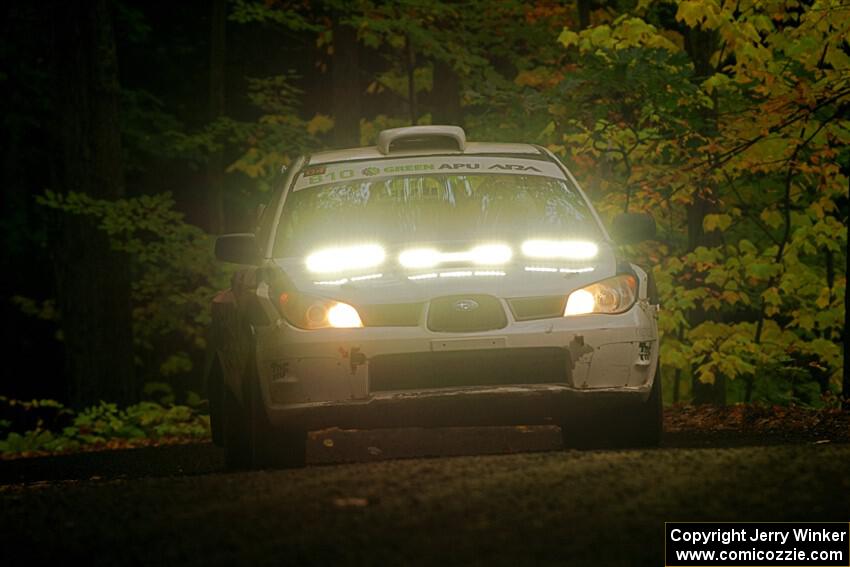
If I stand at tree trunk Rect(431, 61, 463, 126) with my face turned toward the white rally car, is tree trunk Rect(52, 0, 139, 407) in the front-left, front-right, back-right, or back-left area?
front-right

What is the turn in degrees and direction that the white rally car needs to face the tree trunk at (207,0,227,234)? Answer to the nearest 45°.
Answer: approximately 180°

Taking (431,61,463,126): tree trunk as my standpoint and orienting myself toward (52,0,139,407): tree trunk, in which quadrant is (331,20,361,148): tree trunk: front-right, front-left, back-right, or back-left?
front-right

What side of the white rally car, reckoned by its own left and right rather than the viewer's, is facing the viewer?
front

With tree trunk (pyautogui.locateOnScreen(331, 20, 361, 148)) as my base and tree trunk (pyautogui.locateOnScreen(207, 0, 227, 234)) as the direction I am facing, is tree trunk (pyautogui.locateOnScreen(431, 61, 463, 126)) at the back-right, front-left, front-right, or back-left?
back-right

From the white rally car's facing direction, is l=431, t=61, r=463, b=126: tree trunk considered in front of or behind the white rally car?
behind

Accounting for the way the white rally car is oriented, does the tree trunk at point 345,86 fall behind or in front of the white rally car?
behind
